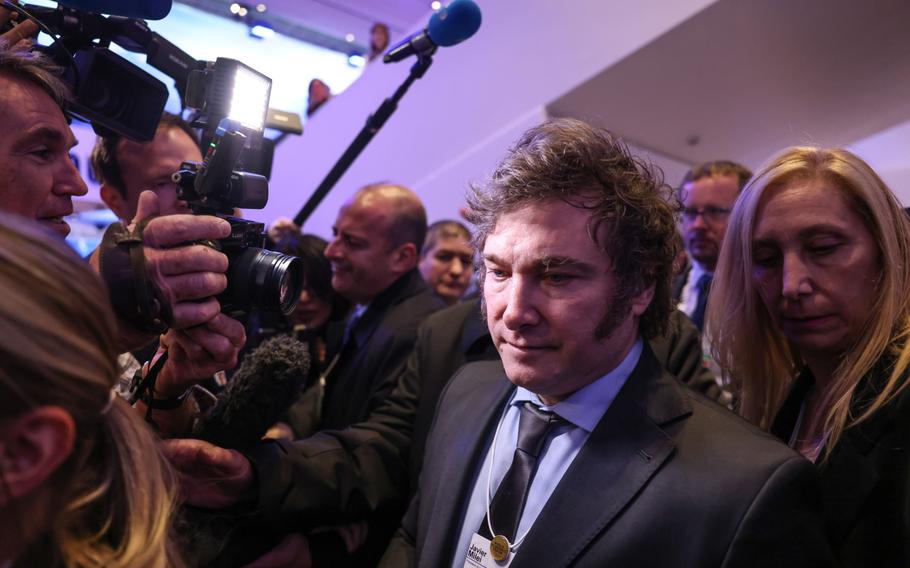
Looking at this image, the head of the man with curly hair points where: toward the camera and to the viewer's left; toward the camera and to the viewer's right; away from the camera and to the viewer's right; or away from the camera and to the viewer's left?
toward the camera and to the viewer's left

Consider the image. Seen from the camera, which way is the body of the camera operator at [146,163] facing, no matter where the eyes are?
to the viewer's right

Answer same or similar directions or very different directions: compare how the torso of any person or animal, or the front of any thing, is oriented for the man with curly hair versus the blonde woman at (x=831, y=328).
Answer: same or similar directions

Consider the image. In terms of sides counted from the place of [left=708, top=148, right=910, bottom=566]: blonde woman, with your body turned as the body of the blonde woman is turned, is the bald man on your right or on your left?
on your right

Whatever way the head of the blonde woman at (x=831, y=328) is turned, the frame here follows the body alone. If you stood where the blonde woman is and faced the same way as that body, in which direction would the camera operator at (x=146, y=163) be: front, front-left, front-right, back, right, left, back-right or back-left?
front-right

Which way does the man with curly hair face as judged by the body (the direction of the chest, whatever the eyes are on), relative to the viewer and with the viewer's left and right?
facing the viewer and to the left of the viewer
